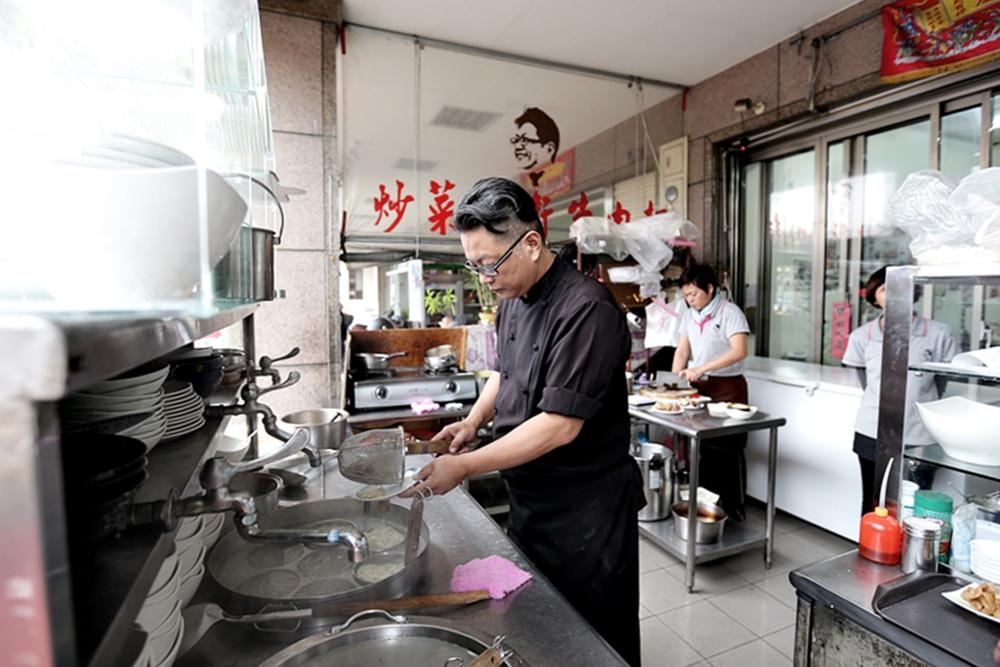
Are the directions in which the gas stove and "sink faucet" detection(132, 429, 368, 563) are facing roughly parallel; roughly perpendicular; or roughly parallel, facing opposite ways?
roughly perpendicular

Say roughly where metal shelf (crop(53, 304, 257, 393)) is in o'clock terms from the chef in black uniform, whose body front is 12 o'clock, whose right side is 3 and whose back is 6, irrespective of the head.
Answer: The metal shelf is roughly at 11 o'clock from the chef in black uniform.

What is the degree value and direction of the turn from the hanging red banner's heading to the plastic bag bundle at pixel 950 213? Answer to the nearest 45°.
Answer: approximately 45° to its left

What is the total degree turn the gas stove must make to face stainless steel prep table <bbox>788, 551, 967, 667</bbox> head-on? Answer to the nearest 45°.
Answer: approximately 45° to its left

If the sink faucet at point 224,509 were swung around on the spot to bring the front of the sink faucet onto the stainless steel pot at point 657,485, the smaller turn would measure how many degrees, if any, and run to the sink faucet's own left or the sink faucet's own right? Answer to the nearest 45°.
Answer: approximately 45° to the sink faucet's own left

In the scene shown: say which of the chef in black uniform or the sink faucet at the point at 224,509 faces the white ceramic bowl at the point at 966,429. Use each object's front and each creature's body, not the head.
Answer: the sink faucet

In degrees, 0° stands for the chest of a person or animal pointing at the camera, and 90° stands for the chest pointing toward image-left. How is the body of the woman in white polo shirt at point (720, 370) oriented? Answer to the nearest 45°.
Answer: approximately 45°

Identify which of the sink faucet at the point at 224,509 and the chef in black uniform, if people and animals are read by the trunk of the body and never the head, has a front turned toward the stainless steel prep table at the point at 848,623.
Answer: the sink faucet
